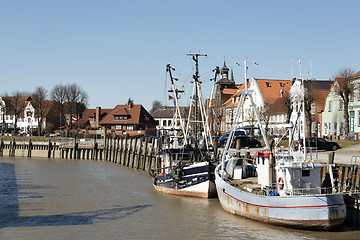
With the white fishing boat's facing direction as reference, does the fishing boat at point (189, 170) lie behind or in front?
in front

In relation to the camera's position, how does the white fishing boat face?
facing away from the viewer and to the left of the viewer
